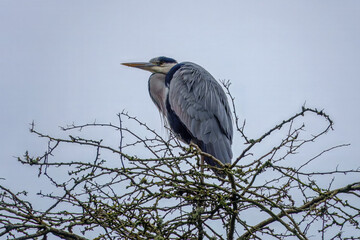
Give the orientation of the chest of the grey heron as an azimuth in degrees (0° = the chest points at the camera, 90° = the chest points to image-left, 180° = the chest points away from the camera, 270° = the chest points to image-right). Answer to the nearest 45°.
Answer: approximately 90°
